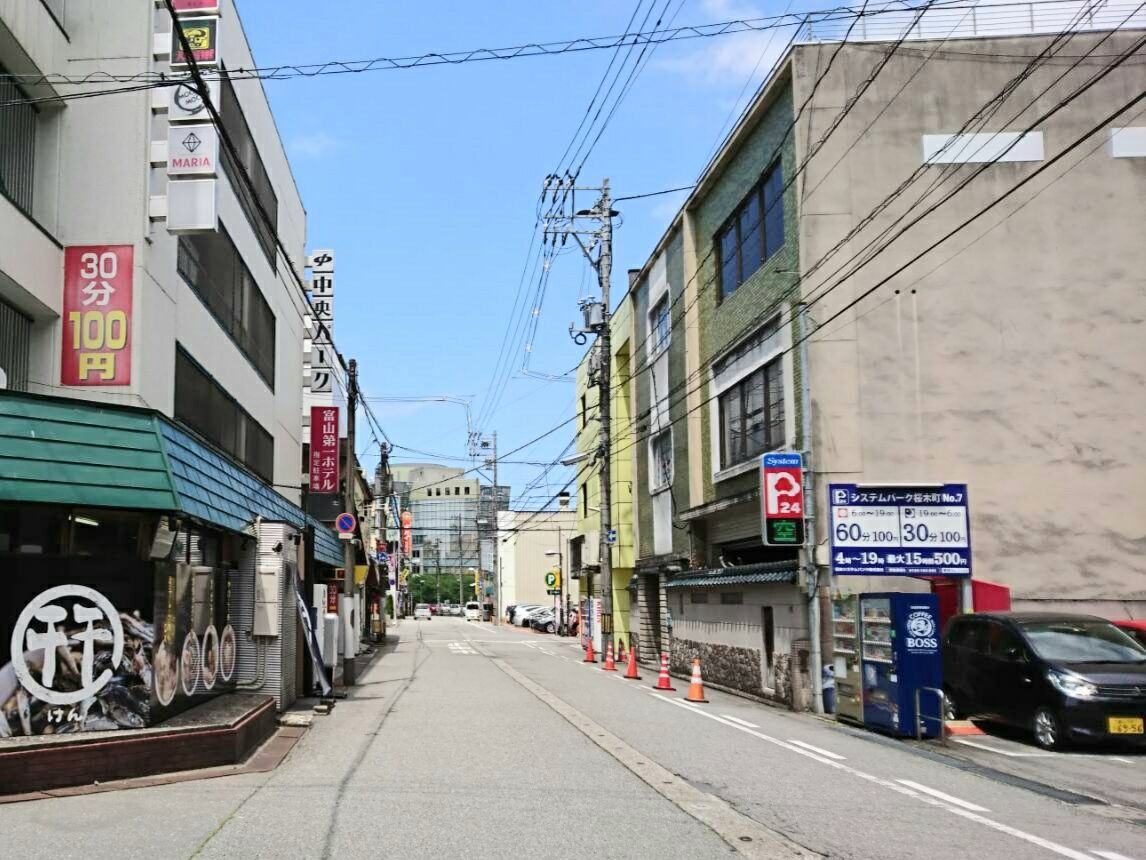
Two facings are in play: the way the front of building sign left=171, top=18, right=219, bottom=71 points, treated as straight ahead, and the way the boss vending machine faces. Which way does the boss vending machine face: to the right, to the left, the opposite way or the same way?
to the right

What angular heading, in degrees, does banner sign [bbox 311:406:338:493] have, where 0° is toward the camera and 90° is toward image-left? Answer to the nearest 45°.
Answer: approximately 0°

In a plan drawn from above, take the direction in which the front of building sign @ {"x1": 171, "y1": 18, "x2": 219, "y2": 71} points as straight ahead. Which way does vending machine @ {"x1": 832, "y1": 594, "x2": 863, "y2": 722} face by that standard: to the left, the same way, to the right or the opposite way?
to the right

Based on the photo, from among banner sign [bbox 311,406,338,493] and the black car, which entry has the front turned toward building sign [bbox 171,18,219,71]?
banner sign [bbox 311,406,338,493]

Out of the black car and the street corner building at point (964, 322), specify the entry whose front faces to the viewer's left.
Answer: the street corner building

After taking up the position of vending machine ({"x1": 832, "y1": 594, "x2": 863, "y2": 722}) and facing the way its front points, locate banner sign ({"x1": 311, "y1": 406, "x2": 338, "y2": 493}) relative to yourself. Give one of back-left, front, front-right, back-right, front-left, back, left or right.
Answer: right

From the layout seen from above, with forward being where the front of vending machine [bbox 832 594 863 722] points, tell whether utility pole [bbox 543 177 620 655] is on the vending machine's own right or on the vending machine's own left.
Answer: on the vending machine's own right

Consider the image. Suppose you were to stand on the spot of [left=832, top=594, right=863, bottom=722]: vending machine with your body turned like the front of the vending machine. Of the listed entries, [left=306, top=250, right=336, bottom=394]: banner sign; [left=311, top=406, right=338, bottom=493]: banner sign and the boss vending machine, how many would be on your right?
2

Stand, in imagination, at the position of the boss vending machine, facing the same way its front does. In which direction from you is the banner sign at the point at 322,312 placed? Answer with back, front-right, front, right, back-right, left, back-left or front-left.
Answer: right

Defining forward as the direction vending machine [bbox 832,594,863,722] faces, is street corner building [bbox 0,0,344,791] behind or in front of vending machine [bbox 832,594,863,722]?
in front
